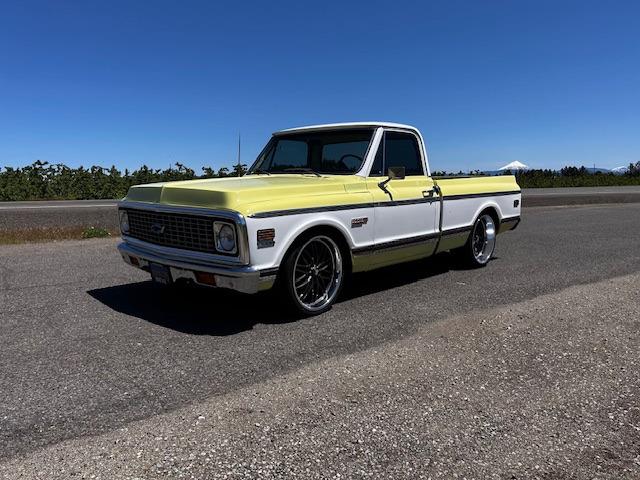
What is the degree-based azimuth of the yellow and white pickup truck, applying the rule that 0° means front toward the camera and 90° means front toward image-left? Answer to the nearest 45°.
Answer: approximately 45°
